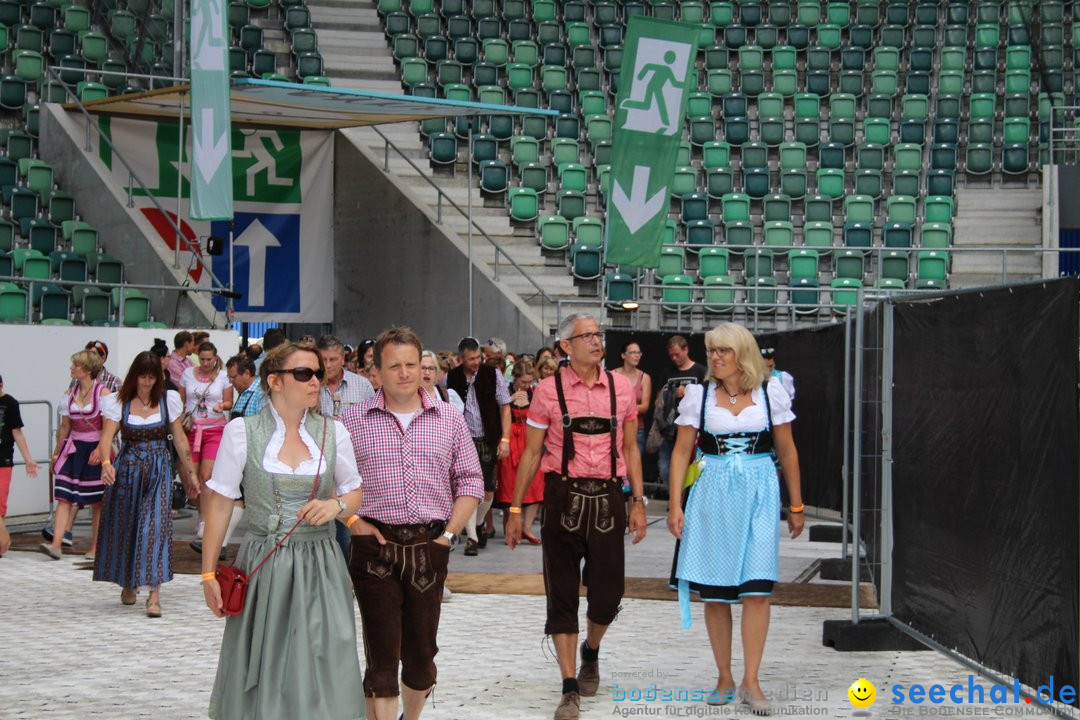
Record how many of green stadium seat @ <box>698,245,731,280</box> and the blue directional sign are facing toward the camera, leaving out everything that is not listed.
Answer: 2

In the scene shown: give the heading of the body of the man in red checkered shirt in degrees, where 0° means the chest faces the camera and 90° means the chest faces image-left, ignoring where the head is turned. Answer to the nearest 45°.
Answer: approximately 0°

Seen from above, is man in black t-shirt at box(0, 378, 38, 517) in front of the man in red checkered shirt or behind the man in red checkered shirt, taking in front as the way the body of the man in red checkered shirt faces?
behind

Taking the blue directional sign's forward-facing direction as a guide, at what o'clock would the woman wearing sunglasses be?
The woman wearing sunglasses is roughly at 12 o'clock from the blue directional sign.

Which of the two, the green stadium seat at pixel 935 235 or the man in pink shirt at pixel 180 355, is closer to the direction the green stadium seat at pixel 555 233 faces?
the man in pink shirt

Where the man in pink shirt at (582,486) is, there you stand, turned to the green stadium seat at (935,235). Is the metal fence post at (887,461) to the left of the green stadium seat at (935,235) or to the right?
right

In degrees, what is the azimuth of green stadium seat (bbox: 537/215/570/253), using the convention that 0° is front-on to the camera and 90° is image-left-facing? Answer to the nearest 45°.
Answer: approximately 0°
